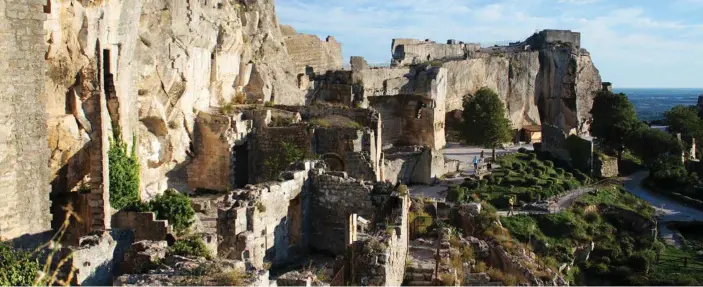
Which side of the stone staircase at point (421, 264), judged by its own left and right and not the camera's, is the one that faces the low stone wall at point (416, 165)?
back

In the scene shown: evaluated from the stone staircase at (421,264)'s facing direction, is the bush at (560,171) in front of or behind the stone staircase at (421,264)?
behind

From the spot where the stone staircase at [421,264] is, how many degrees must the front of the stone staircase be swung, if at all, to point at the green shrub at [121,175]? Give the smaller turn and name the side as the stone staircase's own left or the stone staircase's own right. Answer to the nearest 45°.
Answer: approximately 135° to the stone staircase's own right

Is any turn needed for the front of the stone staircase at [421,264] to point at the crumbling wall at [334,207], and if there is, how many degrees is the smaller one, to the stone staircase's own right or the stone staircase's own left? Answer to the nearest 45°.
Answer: approximately 135° to the stone staircase's own right

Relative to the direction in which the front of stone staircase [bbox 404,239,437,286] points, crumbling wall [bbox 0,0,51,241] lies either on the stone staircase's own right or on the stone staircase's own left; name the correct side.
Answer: on the stone staircase's own right

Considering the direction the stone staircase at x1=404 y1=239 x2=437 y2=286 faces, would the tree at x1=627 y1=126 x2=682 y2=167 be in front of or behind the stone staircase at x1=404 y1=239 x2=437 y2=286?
behind

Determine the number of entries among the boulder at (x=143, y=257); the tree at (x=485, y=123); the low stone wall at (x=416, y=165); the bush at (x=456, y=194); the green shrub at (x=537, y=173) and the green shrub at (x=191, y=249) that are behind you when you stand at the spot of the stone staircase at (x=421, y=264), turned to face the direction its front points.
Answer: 4

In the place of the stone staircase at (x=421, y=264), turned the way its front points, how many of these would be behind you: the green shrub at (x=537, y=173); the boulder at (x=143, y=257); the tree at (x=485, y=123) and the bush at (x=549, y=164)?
3

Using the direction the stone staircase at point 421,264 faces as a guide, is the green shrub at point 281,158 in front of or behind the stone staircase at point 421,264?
behind

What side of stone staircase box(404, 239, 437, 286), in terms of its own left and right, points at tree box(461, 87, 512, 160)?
back

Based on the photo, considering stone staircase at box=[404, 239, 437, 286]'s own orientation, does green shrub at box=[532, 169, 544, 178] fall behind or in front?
behind

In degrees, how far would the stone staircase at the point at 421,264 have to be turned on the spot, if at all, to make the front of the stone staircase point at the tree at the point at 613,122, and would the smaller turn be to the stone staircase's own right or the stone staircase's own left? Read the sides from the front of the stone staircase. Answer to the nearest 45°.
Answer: approximately 180°

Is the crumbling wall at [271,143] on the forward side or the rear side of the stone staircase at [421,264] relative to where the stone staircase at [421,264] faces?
on the rear side

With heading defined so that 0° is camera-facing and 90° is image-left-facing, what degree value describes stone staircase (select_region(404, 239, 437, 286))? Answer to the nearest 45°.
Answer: approximately 0°

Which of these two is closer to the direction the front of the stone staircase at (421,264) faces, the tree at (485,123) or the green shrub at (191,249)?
the green shrub

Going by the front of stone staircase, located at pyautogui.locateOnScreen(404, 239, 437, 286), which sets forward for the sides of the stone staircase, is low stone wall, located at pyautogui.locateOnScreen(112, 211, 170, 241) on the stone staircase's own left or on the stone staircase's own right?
on the stone staircase's own right
